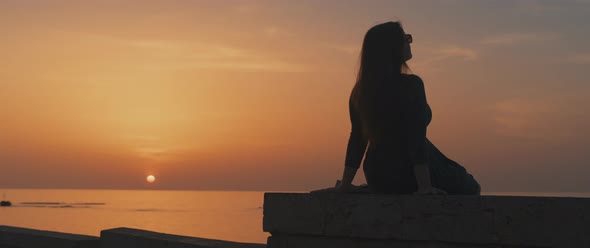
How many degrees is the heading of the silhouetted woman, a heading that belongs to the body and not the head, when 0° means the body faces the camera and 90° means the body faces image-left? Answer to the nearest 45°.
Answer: approximately 225°

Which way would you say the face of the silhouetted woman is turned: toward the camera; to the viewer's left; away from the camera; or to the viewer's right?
to the viewer's right
